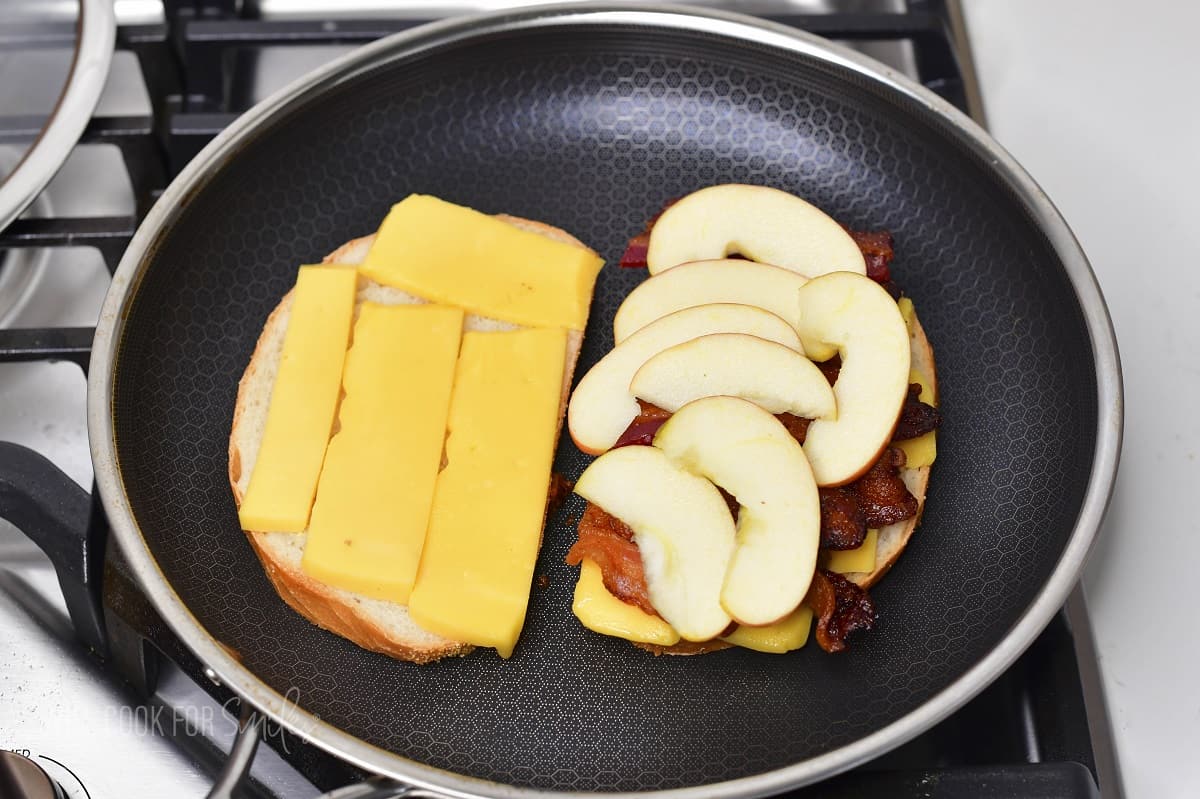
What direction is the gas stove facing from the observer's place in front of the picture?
facing the viewer
